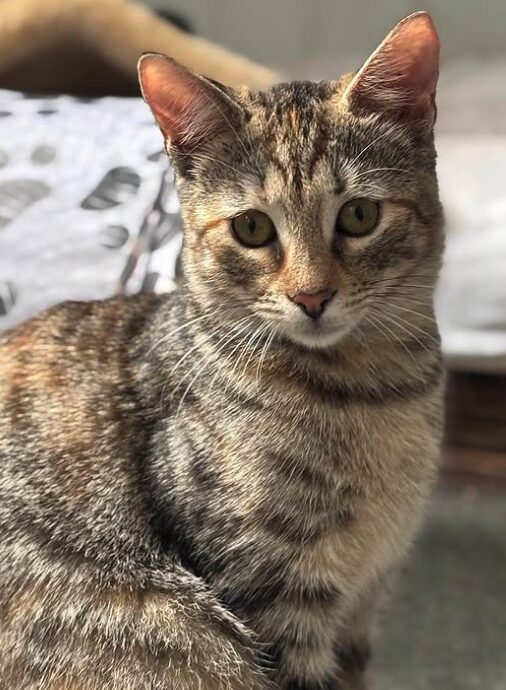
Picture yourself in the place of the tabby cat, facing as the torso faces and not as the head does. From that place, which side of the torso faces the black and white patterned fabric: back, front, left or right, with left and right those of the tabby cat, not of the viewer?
back

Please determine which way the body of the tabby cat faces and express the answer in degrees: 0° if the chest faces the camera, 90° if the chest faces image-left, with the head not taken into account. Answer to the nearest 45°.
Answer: approximately 315°
